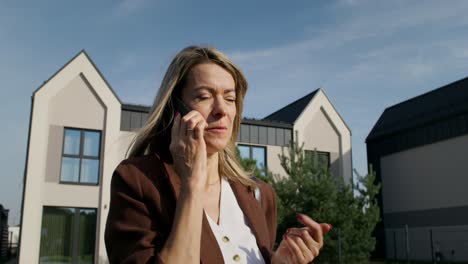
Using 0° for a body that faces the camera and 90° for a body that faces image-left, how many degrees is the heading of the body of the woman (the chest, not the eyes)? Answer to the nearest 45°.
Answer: approximately 315°

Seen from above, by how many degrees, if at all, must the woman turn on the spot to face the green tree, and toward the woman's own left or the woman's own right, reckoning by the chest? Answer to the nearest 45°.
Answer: approximately 135° to the woman's own left

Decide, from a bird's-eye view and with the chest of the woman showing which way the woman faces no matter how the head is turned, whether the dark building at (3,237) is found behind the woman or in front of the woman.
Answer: behind

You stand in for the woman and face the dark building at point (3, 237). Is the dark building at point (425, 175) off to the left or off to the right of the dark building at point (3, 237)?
right

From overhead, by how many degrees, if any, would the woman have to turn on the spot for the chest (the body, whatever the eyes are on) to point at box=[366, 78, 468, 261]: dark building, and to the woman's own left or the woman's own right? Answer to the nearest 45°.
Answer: approximately 90° to the woman's own left

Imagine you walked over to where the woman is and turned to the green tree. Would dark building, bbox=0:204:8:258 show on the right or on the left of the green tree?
left
